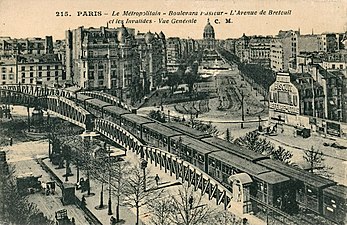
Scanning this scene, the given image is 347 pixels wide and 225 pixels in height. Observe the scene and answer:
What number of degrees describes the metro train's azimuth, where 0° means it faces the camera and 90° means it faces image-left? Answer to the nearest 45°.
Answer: approximately 315°

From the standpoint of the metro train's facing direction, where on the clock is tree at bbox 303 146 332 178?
The tree is roughly at 9 o'clock from the metro train.

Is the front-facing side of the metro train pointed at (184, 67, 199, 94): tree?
no

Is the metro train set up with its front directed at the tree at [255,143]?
no
